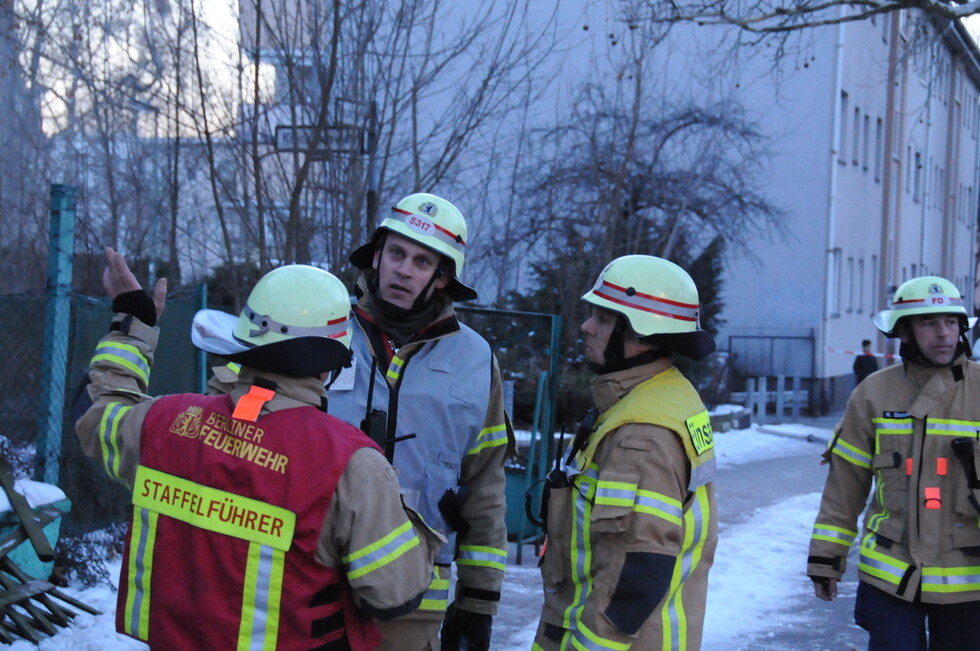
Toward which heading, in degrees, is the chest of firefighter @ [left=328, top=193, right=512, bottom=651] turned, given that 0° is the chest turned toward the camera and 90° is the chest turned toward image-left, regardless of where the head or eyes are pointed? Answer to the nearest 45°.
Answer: approximately 45°

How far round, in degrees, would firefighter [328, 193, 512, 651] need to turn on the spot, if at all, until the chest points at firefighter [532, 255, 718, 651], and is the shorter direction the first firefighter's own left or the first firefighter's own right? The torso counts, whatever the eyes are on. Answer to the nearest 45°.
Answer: approximately 90° to the first firefighter's own left

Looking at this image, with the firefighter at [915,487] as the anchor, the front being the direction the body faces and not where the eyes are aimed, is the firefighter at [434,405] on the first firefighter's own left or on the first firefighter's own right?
on the first firefighter's own right

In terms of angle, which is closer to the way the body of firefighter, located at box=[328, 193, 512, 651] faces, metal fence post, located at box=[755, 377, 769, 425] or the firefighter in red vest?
the firefighter in red vest

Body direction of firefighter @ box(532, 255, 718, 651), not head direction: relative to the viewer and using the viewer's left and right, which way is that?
facing to the left of the viewer

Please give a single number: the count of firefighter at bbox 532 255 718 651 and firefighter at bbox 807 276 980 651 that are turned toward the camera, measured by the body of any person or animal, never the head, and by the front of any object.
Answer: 1

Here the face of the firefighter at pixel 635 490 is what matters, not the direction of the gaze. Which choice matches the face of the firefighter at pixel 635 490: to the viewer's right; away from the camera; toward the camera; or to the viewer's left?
to the viewer's left

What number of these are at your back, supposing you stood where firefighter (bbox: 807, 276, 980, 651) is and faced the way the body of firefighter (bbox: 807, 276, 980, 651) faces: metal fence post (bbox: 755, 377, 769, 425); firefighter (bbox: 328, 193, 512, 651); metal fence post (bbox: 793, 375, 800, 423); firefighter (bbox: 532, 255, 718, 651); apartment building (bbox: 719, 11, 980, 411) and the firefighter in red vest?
3
